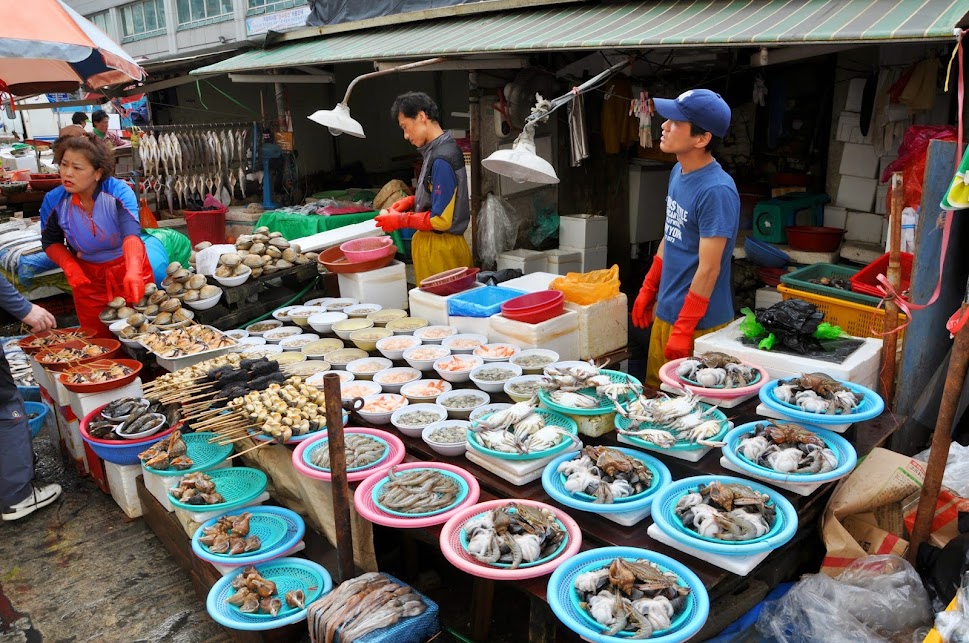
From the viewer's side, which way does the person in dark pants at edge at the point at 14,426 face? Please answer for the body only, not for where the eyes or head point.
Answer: to the viewer's right

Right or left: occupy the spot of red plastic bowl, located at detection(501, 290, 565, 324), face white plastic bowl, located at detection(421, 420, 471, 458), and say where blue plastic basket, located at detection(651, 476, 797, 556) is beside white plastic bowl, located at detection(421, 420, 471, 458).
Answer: left

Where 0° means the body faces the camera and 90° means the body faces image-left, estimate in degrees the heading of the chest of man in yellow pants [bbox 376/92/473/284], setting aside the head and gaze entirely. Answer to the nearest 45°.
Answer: approximately 90°

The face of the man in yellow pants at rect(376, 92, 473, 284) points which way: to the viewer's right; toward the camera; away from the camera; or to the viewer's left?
to the viewer's left

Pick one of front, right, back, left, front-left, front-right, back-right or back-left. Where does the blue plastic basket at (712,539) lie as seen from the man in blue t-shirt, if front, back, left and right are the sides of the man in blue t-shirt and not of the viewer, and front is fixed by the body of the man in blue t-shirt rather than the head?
front-left

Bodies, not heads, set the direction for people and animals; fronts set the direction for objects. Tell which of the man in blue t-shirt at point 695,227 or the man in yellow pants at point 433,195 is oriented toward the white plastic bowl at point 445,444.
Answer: the man in blue t-shirt

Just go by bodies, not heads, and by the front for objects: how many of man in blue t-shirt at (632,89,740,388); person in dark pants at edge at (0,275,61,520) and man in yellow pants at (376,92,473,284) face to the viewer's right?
1

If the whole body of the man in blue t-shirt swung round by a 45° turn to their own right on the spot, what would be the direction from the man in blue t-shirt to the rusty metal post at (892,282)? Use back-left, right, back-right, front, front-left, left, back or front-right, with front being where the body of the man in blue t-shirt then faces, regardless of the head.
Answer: back

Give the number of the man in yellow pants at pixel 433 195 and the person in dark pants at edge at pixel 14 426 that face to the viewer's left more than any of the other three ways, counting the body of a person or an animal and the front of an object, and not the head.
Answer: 1

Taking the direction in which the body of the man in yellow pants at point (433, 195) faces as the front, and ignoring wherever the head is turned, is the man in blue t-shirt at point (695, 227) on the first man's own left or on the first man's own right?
on the first man's own left

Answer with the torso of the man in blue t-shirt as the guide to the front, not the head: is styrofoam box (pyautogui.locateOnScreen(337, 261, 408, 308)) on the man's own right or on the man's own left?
on the man's own right

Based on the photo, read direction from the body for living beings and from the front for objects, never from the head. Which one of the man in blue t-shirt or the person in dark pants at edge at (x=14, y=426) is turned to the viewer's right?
the person in dark pants at edge

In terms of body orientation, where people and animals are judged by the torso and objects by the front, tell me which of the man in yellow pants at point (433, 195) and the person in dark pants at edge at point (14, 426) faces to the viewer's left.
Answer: the man in yellow pants

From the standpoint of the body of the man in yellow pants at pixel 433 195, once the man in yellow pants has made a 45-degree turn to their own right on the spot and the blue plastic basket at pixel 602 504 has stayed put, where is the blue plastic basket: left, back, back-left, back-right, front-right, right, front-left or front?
back-left
